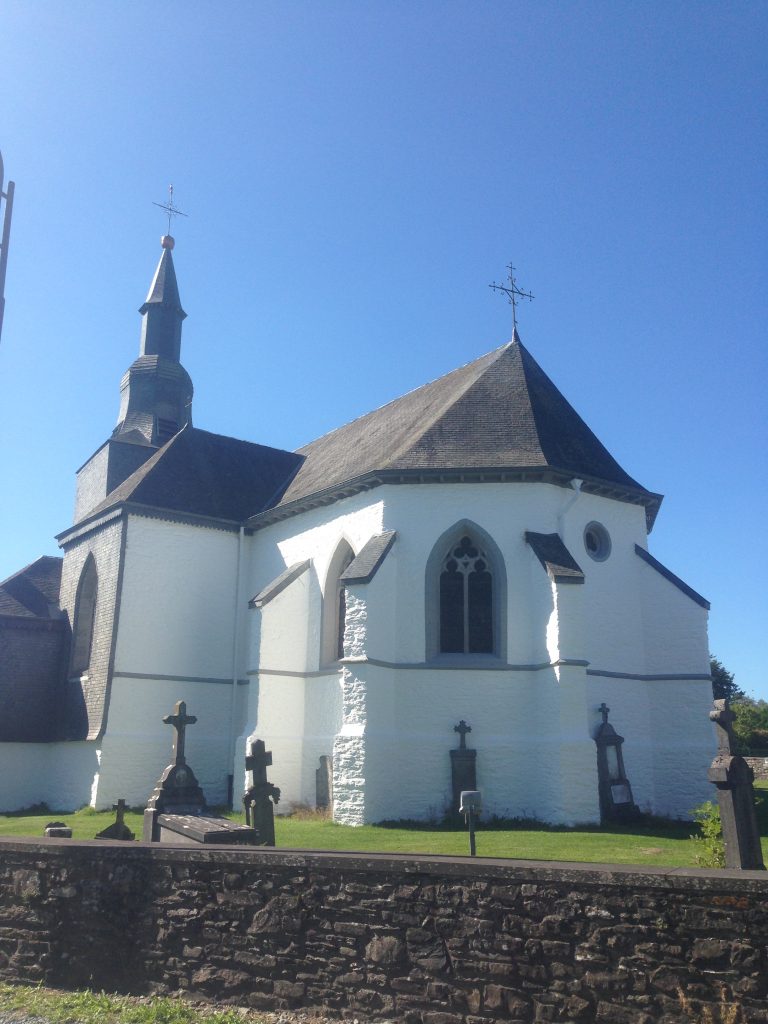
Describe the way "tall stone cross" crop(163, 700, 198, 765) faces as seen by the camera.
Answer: facing the viewer and to the right of the viewer

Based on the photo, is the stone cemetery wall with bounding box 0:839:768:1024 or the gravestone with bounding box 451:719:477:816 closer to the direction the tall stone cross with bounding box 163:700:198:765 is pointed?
the stone cemetery wall

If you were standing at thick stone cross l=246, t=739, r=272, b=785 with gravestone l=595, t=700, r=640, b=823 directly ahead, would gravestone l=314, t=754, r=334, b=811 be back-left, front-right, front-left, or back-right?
front-left

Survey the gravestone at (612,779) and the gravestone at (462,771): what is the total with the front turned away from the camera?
0

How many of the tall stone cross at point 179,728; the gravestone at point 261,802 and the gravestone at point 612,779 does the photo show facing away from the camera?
0

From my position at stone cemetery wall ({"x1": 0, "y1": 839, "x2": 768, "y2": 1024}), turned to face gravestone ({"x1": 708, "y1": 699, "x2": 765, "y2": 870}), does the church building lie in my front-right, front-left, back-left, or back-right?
front-left

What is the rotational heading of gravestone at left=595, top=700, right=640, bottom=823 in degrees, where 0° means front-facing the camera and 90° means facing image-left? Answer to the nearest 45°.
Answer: approximately 315°

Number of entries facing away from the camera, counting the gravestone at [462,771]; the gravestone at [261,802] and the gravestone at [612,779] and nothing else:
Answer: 0

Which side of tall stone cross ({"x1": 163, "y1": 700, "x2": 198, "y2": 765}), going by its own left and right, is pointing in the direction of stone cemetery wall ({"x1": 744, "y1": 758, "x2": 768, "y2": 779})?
left

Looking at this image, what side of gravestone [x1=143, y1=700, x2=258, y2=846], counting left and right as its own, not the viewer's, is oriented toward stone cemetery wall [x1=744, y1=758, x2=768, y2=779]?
left

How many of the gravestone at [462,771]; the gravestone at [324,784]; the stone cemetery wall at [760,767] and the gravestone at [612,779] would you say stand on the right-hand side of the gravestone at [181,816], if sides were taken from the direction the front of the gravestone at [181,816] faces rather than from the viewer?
0

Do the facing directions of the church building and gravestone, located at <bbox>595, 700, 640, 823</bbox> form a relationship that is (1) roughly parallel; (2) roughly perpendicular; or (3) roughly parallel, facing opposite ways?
roughly parallel, facing opposite ways

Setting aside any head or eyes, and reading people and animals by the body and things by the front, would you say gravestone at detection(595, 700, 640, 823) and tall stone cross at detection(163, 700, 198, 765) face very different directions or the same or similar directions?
same or similar directions

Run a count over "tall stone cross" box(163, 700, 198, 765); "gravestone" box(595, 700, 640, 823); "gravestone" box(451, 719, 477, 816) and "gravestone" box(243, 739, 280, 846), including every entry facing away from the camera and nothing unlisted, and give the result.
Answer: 0

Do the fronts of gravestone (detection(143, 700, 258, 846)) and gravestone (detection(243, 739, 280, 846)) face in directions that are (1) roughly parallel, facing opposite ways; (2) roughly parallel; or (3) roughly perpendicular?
roughly parallel

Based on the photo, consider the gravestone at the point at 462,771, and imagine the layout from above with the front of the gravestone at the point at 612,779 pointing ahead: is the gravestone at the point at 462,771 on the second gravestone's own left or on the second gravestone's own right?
on the second gravestone's own right

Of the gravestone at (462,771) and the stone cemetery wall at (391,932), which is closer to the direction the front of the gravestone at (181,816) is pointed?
the stone cemetery wall

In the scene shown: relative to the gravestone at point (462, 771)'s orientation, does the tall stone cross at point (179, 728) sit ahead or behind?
ahead

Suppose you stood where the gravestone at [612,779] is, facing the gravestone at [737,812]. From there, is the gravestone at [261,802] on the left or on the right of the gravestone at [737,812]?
right

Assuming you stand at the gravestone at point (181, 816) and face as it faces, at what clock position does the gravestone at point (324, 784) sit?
the gravestone at point (324, 784) is roughly at 8 o'clock from the gravestone at point (181, 816).

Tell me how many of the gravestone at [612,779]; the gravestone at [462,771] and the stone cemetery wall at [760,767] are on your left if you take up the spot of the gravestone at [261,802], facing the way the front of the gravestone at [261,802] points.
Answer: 3

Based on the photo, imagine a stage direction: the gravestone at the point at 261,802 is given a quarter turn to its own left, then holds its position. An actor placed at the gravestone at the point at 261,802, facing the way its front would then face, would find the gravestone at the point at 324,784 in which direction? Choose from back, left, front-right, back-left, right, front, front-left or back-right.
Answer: front-left

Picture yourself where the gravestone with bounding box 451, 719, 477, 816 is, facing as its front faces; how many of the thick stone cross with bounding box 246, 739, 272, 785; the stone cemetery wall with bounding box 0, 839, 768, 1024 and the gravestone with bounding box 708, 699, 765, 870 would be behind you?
0
